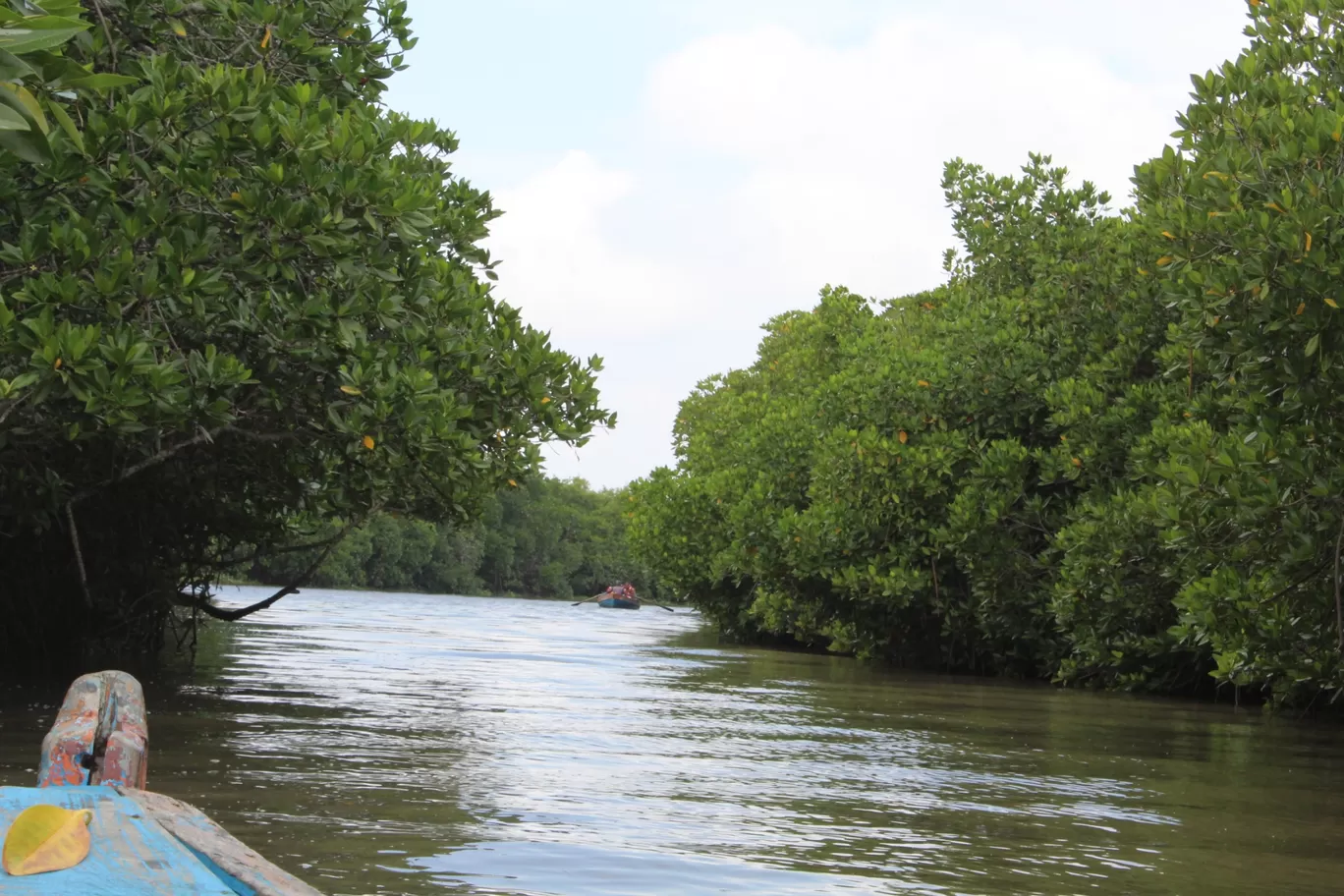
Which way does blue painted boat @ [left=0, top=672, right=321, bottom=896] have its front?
away from the camera
